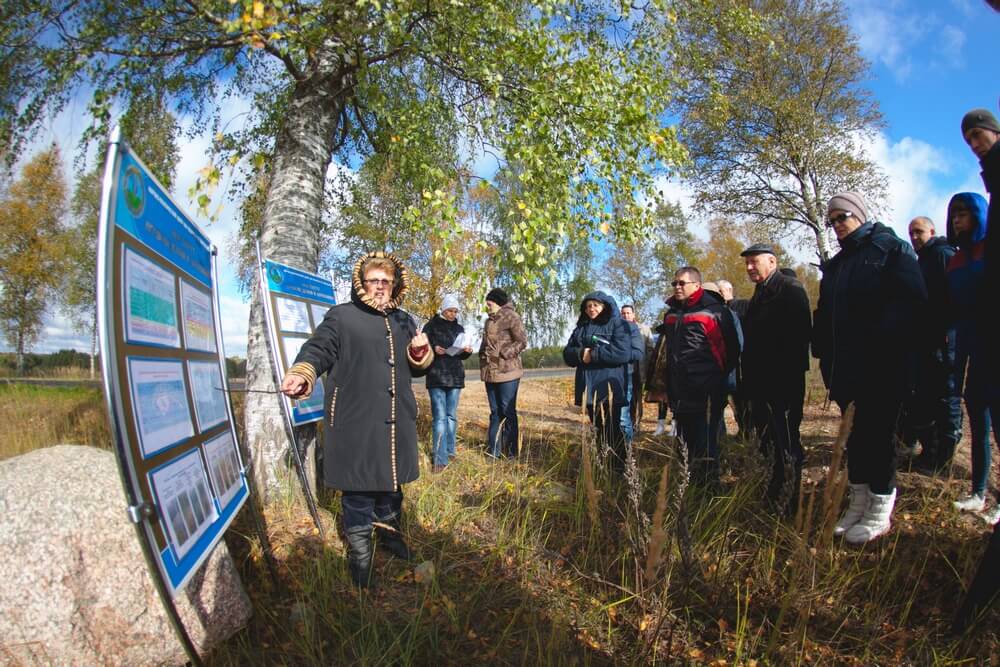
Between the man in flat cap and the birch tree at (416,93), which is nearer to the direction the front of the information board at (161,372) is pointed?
the man in flat cap

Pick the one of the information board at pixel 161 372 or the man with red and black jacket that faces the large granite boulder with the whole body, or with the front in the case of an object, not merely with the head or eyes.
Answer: the man with red and black jacket

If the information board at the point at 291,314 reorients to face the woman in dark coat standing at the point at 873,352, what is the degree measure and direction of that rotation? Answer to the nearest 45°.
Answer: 0° — it already faces them

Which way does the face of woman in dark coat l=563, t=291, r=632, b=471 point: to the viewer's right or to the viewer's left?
to the viewer's left
